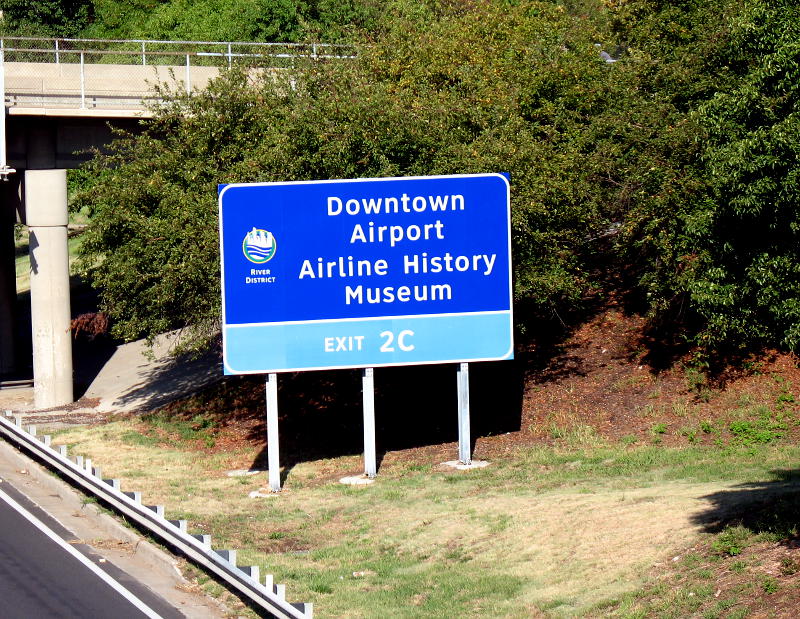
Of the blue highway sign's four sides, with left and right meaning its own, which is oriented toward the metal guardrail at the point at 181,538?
front

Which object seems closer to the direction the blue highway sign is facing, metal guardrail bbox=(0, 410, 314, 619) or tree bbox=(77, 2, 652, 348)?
the metal guardrail

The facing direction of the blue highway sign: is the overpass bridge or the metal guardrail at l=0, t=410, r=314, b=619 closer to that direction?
the metal guardrail

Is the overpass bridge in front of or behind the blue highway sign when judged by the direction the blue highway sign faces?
behind

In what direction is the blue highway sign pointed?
toward the camera

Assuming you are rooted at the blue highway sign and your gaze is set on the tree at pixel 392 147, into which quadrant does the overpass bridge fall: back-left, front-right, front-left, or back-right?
front-left

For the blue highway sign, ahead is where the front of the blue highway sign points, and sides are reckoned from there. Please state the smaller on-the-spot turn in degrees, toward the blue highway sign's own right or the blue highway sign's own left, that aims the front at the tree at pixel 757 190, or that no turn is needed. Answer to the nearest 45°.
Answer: approximately 135° to the blue highway sign's own left

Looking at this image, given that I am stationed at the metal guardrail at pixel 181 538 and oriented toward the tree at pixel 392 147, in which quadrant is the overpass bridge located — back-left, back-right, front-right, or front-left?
front-left

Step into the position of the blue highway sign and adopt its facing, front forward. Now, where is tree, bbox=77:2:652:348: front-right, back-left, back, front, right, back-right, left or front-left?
back
